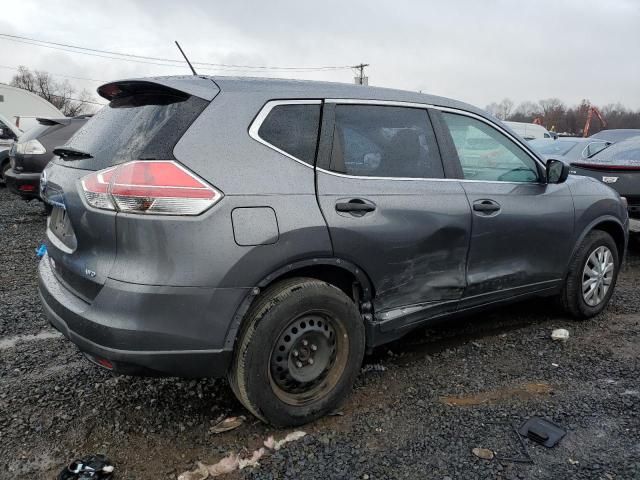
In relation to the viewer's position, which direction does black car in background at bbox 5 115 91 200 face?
facing away from the viewer and to the right of the viewer

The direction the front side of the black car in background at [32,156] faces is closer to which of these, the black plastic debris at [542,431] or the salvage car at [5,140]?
the salvage car

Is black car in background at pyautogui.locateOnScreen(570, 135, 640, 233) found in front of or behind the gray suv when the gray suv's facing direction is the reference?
in front

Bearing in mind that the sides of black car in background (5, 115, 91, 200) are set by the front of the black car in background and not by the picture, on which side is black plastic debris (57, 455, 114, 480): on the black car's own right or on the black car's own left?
on the black car's own right

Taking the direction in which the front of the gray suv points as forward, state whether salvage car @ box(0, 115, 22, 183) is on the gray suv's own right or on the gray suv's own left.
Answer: on the gray suv's own left

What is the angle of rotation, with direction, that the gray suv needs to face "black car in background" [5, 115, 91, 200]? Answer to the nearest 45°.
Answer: approximately 90° to its left

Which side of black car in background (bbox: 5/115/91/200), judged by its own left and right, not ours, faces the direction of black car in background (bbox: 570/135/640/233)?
right

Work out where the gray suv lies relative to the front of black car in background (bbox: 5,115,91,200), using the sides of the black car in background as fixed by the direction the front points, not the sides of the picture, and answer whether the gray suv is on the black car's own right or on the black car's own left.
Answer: on the black car's own right

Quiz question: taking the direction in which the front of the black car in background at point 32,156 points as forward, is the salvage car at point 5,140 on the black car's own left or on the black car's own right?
on the black car's own left

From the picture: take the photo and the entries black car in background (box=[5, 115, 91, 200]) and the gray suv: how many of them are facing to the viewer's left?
0

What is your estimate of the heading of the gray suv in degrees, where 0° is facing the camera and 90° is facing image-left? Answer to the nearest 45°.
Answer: approximately 225°
